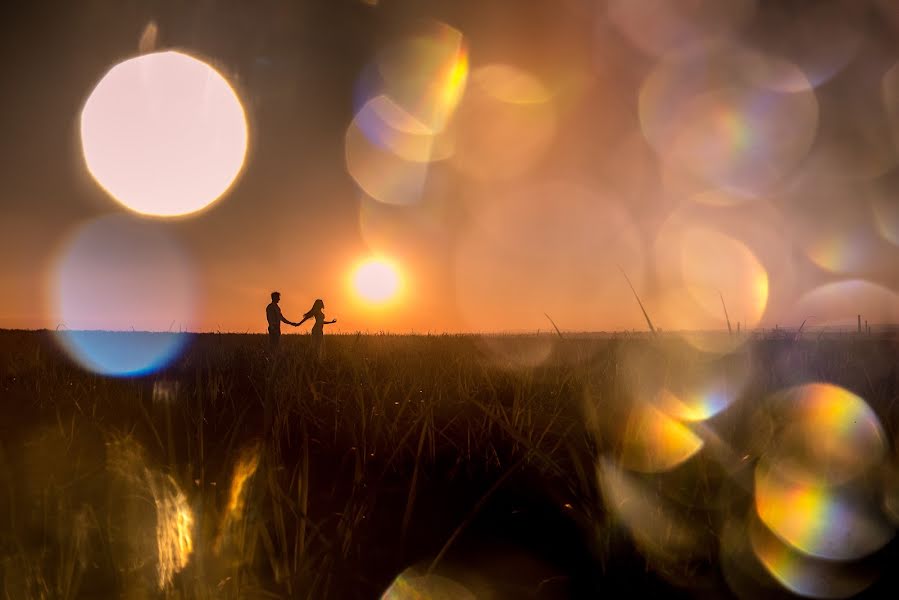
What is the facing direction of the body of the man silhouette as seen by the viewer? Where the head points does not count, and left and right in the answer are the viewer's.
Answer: facing to the right of the viewer
